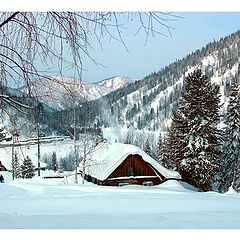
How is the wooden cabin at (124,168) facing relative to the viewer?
toward the camera

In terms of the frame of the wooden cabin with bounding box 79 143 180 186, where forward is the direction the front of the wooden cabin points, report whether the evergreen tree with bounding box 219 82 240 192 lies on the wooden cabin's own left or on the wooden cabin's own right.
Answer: on the wooden cabin's own left
